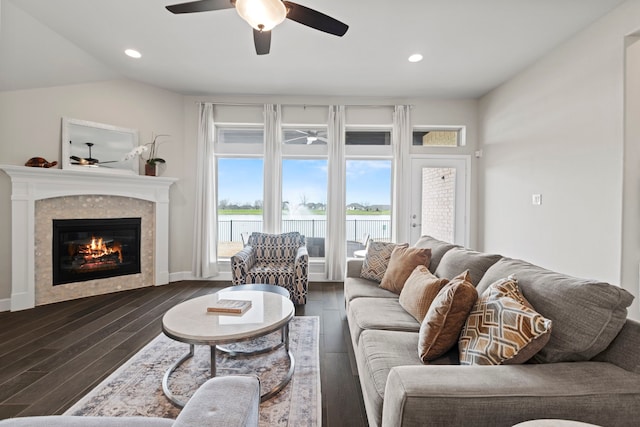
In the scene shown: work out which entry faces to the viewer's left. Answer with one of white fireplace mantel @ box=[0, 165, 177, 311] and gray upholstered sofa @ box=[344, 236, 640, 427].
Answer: the gray upholstered sofa

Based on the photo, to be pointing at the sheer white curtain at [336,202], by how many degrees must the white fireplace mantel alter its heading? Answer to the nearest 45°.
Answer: approximately 45° to its left

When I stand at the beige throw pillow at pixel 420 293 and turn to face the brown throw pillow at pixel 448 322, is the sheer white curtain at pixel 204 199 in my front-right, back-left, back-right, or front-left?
back-right

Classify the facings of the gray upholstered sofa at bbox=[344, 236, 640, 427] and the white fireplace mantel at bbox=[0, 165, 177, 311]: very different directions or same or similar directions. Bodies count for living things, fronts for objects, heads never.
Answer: very different directions

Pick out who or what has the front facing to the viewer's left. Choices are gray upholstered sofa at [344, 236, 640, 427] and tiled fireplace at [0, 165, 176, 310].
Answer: the gray upholstered sofa

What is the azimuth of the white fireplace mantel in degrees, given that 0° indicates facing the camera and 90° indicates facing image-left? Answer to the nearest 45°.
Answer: approximately 315°

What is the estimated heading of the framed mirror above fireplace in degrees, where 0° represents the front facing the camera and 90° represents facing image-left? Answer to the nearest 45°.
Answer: approximately 315°

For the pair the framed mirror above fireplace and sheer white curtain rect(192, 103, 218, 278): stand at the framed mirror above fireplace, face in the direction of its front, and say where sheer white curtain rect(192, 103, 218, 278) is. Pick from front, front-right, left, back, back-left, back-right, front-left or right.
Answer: front-left

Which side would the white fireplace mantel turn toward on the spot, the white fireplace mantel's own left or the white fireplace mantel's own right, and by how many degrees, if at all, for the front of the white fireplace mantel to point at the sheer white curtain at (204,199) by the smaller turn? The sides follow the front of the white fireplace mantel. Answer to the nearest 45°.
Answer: approximately 45° to the white fireplace mantel's own left

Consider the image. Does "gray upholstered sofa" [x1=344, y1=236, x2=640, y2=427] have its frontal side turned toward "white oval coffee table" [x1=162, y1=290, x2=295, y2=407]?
yes

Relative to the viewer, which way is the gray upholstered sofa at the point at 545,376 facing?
to the viewer's left
